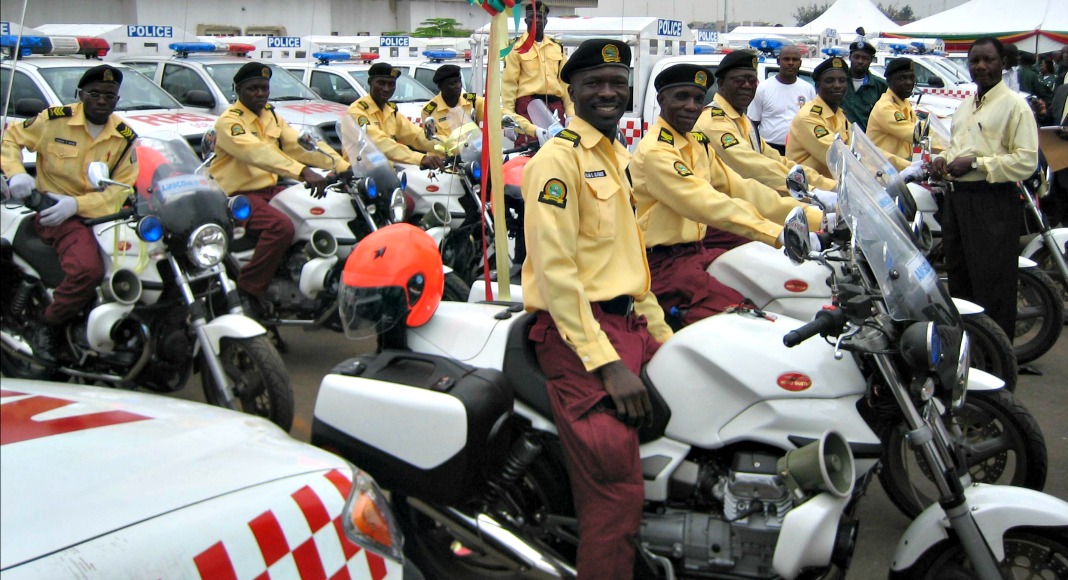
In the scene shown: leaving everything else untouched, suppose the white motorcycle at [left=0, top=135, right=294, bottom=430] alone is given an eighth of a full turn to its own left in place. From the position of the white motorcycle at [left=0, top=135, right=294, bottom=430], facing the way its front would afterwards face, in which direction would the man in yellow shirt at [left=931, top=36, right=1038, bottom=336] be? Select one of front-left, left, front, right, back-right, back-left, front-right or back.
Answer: front

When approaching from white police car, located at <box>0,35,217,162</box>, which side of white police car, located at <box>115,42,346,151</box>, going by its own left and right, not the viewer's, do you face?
right

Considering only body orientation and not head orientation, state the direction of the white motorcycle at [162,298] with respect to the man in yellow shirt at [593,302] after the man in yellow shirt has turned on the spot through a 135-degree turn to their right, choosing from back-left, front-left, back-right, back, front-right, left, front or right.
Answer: front-right

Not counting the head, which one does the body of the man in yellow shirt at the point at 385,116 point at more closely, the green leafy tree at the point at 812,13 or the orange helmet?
the orange helmet

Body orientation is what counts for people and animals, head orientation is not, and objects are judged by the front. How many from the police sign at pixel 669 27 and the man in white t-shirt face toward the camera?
2

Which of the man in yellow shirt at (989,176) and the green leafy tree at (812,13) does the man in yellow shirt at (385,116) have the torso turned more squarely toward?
the man in yellow shirt

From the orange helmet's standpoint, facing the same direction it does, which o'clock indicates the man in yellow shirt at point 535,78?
The man in yellow shirt is roughly at 5 o'clock from the orange helmet.

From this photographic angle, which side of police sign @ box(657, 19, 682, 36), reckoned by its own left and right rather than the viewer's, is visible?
front

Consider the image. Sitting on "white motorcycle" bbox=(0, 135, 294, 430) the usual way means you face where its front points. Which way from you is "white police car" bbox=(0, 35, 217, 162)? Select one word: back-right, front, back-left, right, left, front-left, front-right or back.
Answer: back-left

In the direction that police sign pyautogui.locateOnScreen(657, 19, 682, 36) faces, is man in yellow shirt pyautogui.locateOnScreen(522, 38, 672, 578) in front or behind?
in front

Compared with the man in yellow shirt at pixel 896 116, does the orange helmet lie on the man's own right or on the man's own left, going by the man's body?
on the man's own right

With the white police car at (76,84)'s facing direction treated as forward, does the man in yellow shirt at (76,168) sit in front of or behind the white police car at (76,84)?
in front

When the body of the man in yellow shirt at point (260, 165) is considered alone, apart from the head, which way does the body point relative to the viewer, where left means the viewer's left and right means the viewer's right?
facing the viewer and to the right of the viewer

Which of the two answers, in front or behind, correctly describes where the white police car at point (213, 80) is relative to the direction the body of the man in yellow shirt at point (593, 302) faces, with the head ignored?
behind
